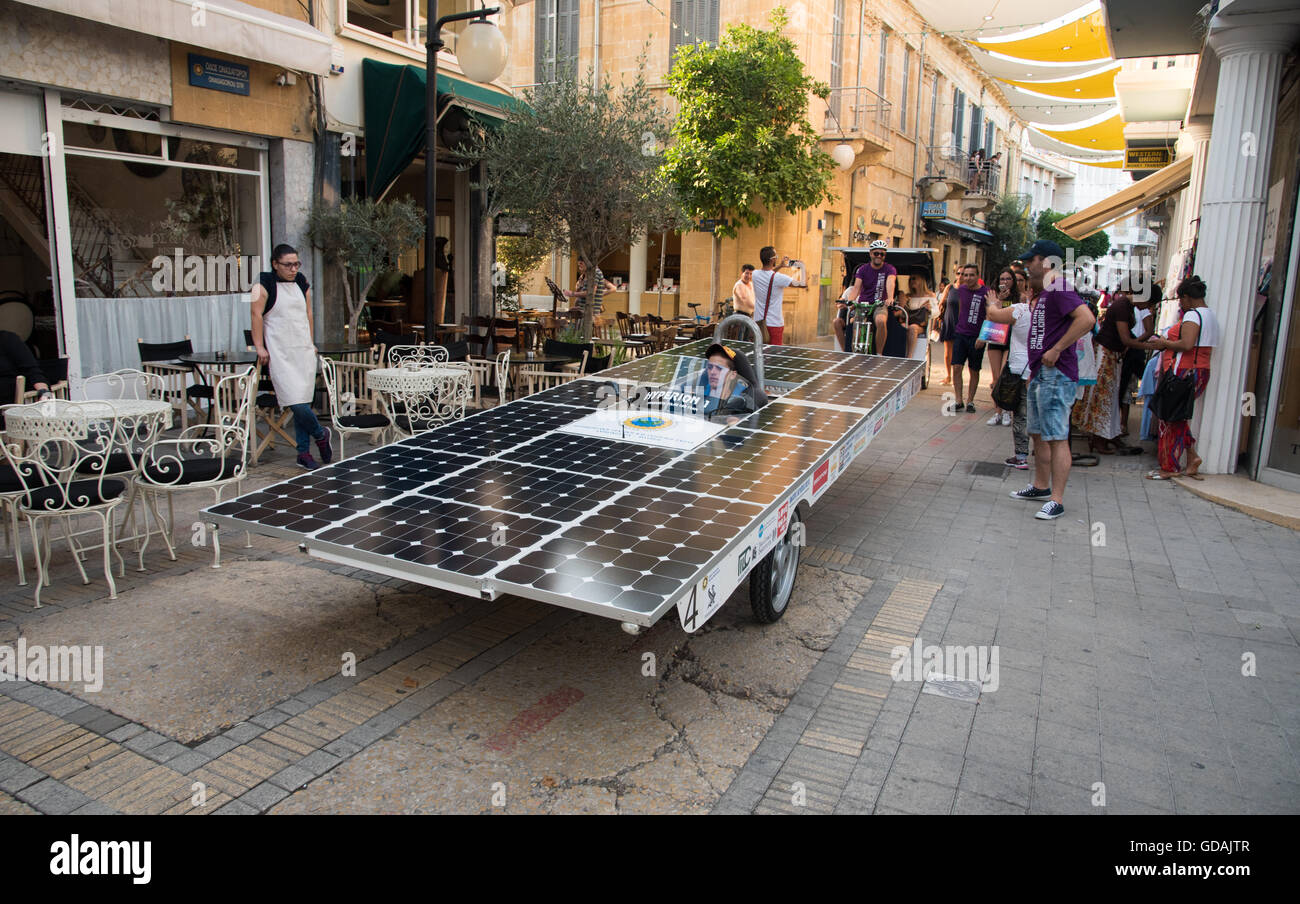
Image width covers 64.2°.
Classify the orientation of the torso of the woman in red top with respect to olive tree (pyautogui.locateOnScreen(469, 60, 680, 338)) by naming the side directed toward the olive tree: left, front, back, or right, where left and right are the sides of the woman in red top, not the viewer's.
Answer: front

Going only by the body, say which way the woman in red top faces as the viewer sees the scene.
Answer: to the viewer's left

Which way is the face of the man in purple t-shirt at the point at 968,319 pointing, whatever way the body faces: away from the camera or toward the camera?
toward the camera

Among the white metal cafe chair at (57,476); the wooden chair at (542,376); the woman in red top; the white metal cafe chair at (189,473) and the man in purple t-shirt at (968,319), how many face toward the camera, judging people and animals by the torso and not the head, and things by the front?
1

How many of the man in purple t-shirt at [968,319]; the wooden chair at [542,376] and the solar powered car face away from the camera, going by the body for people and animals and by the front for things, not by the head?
0

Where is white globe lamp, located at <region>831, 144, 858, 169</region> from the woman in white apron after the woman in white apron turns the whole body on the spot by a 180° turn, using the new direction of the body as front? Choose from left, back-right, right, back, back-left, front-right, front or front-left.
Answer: right

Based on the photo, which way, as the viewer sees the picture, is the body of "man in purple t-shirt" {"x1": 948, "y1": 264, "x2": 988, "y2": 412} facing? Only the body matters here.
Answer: toward the camera

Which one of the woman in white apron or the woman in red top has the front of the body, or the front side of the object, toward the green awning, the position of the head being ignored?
the woman in red top

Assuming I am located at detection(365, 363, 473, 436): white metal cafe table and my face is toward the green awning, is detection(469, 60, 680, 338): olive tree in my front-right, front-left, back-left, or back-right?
front-right

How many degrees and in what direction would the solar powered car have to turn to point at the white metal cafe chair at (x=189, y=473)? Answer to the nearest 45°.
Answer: approximately 90° to its right

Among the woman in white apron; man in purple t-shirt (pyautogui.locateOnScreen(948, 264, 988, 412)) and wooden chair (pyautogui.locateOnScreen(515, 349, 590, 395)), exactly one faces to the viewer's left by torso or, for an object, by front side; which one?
the wooden chair

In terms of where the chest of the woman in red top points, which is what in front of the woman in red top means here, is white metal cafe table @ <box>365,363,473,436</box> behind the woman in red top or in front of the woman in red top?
in front

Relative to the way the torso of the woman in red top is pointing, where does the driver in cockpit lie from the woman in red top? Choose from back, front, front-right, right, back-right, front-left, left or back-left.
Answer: front-left
